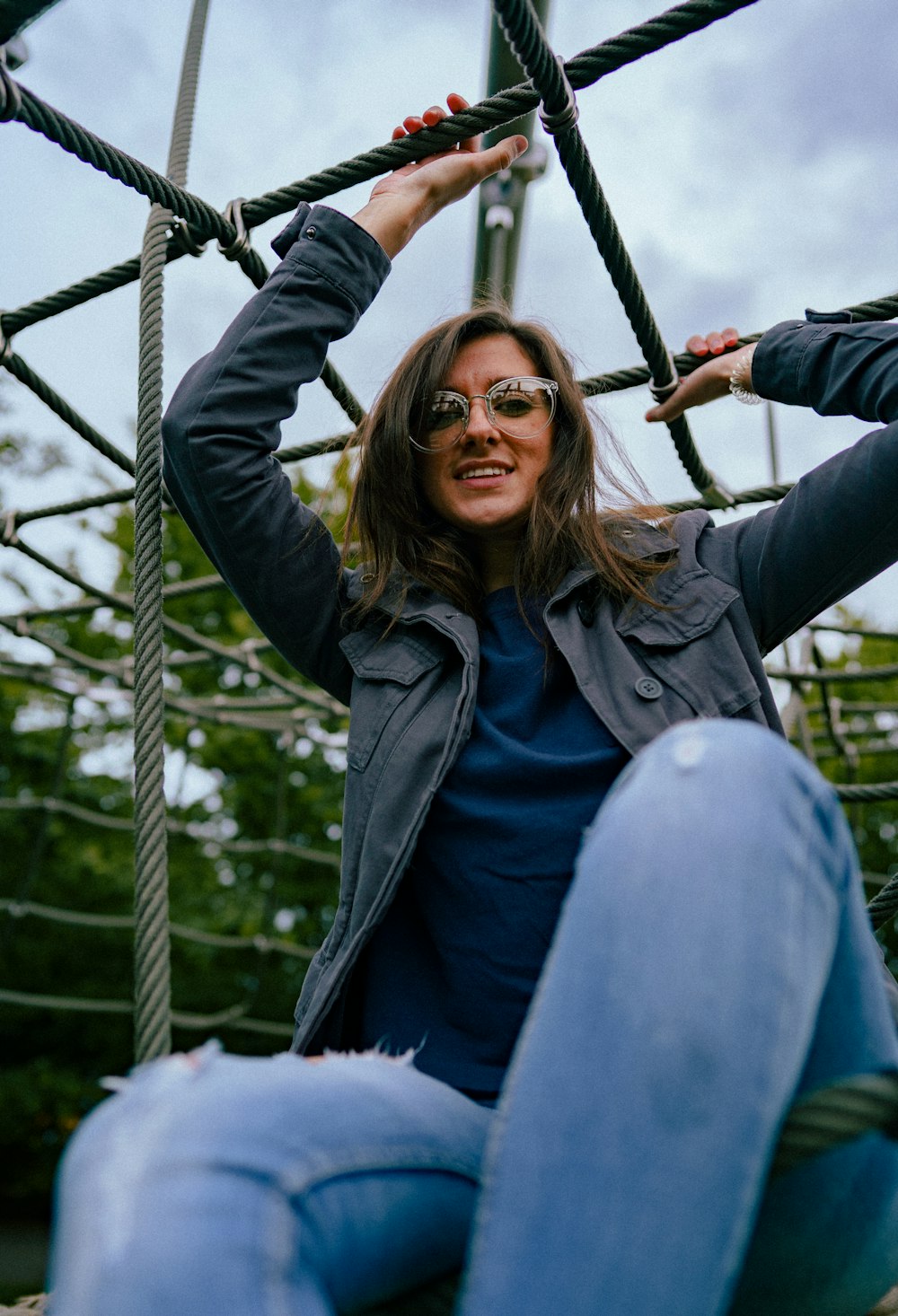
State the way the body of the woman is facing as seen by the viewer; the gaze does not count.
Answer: toward the camera
